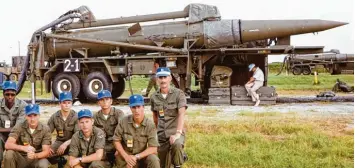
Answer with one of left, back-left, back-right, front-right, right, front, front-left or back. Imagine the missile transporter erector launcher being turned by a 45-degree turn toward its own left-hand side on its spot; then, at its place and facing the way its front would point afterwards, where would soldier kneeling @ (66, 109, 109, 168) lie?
back-right

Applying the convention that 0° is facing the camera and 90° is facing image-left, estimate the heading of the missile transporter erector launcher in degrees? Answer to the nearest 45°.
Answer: approximately 270°

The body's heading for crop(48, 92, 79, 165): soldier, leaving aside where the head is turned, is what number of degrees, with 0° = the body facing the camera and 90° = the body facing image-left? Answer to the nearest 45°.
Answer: approximately 0°

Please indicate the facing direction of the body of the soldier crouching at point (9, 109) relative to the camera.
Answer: toward the camera

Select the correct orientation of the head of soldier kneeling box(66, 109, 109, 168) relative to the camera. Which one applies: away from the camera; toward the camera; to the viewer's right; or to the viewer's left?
toward the camera

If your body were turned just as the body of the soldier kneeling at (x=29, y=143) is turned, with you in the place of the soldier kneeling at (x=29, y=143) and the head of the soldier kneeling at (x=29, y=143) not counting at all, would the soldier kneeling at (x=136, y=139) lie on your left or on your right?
on your left

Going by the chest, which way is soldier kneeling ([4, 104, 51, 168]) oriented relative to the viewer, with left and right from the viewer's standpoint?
facing the viewer

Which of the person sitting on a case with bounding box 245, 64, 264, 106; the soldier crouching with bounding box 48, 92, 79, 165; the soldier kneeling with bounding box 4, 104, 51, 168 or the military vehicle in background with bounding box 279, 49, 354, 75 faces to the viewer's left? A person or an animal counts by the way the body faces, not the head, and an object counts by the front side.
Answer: the person sitting on a case with bounding box 245, 64, 264, 106

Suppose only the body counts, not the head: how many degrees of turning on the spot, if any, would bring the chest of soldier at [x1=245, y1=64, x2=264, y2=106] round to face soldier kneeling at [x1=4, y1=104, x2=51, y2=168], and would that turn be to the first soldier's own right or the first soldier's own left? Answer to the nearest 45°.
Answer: approximately 90° to the first soldier's own left

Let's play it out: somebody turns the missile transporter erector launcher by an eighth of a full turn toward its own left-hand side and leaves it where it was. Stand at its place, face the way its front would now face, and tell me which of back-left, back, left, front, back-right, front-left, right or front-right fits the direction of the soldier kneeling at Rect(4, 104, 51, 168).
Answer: back-right

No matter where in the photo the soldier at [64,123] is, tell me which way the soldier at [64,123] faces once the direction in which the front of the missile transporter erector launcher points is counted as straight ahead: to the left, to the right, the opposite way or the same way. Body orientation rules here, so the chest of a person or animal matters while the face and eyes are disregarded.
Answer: to the right

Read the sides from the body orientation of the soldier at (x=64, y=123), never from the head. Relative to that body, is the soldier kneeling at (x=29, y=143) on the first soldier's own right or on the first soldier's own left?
on the first soldier's own right

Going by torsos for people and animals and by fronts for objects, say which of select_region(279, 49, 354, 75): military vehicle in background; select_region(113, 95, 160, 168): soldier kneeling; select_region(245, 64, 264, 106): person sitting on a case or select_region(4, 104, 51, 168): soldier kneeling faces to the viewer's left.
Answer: the person sitting on a case

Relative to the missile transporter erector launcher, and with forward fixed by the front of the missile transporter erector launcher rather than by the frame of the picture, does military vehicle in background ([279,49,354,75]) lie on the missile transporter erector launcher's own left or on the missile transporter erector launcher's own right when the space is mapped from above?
on the missile transporter erector launcher's own left
